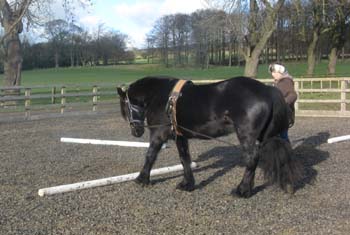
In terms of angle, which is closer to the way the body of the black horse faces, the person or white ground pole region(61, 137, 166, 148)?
the white ground pole

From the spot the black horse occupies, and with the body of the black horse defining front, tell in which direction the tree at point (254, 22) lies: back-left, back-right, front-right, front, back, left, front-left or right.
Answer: right

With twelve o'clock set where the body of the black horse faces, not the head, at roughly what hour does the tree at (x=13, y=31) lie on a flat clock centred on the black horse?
The tree is roughly at 2 o'clock from the black horse.

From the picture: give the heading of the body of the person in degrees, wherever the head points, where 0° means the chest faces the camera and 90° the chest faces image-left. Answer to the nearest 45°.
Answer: approximately 90°

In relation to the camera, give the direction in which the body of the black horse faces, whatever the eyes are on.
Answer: to the viewer's left

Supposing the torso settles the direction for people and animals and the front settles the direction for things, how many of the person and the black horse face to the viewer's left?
2

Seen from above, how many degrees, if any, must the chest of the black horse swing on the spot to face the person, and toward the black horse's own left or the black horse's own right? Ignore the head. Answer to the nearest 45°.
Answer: approximately 135° to the black horse's own right

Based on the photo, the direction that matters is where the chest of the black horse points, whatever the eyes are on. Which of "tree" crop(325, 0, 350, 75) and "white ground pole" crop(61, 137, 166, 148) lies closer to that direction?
the white ground pole

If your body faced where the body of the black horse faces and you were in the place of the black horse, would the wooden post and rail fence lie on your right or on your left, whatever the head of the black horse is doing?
on your right
